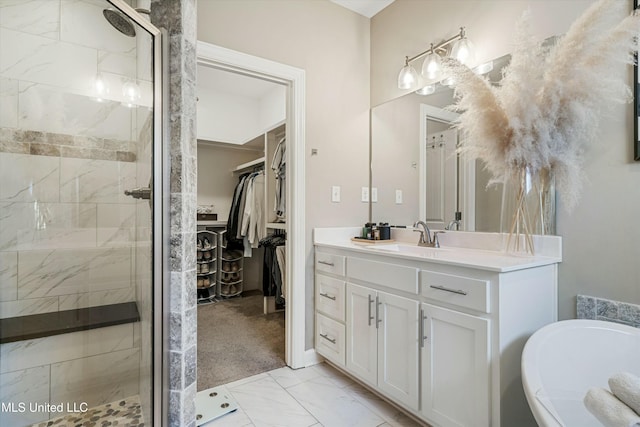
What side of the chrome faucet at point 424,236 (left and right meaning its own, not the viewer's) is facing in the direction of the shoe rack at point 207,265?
right

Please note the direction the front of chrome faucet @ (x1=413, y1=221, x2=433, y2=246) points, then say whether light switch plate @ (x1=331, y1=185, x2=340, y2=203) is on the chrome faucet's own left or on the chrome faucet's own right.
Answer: on the chrome faucet's own right

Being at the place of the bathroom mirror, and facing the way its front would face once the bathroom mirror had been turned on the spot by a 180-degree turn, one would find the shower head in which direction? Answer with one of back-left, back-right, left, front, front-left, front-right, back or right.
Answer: back

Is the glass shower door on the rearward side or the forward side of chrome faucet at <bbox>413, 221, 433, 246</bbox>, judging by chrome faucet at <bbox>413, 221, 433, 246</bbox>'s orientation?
on the forward side

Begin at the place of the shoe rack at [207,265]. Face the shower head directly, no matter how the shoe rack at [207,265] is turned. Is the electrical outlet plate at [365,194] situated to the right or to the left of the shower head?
left

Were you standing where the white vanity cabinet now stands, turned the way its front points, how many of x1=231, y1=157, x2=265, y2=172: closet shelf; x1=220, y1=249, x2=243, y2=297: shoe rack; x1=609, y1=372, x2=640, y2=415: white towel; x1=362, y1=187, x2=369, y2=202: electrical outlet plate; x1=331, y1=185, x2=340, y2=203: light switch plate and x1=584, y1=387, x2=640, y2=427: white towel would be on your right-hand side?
4

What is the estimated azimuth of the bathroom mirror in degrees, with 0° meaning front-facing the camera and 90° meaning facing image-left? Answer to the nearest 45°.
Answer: approximately 45°

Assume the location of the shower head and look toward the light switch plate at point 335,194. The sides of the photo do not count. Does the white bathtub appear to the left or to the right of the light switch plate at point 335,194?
right

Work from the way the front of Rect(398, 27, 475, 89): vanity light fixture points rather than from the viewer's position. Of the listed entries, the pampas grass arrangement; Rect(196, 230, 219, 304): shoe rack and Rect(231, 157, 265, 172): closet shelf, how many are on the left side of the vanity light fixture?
1

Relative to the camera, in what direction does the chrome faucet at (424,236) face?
facing the viewer and to the left of the viewer

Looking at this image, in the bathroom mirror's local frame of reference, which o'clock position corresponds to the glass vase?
The glass vase is roughly at 9 o'clock from the bathroom mirror.

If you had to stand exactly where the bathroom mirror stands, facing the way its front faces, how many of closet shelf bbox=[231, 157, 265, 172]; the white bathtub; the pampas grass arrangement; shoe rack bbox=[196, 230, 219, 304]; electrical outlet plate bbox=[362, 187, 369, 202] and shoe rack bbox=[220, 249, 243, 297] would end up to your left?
2

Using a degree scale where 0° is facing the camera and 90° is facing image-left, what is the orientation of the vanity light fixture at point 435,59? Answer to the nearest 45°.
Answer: approximately 45°

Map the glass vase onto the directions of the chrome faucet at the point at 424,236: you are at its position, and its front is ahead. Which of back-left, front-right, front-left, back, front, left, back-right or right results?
left

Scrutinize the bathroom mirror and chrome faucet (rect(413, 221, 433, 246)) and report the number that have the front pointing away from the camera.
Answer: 0
